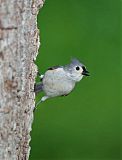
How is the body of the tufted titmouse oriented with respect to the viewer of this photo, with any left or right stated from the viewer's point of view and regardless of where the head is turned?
facing to the right of the viewer
